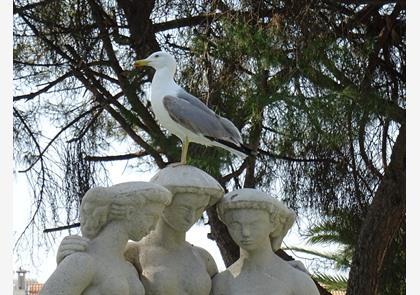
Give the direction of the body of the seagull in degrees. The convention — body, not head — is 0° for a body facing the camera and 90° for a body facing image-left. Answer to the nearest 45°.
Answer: approximately 90°

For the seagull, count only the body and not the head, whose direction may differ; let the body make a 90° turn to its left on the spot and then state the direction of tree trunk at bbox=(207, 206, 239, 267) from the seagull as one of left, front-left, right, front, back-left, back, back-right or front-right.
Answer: back

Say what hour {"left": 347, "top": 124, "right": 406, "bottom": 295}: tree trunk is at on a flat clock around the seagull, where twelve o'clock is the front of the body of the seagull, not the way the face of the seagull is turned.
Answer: The tree trunk is roughly at 4 o'clock from the seagull.
